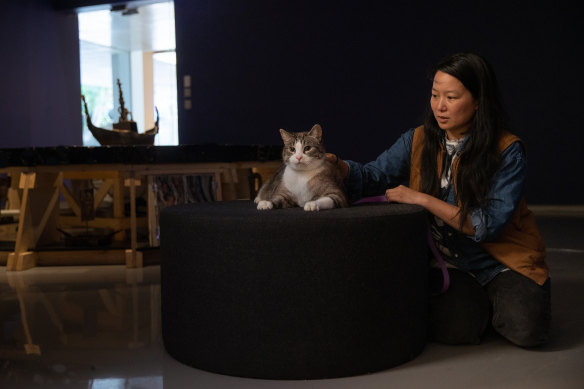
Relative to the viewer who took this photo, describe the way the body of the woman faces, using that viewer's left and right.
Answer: facing the viewer and to the left of the viewer

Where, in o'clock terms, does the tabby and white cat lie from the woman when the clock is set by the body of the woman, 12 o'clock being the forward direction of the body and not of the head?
The tabby and white cat is roughly at 1 o'clock from the woman.

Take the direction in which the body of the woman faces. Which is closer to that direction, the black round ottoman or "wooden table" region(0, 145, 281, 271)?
the black round ottoman

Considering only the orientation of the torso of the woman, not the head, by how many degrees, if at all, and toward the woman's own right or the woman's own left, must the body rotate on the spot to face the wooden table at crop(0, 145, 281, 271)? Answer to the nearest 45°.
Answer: approximately 90° to the woman's own right

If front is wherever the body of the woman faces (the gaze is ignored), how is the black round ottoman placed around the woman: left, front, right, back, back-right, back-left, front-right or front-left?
front

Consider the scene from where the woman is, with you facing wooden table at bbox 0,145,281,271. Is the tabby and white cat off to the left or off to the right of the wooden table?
left

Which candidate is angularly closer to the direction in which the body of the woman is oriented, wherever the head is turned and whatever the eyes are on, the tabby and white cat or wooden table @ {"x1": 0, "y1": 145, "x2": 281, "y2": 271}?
the tabby and white cat
